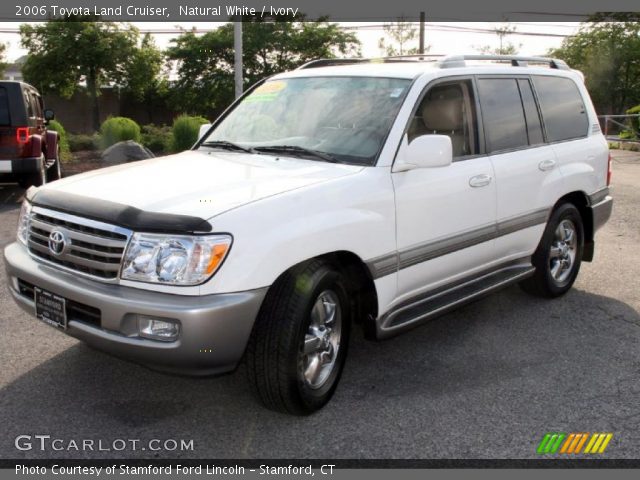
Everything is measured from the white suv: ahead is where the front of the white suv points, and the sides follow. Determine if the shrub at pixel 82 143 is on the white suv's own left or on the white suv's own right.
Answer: on the white suv's own right

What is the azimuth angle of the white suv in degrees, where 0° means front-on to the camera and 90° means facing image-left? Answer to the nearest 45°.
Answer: approximately 45°

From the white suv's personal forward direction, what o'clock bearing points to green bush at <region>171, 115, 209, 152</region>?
The green bush is roughly at 4 o'clock from the white suv.

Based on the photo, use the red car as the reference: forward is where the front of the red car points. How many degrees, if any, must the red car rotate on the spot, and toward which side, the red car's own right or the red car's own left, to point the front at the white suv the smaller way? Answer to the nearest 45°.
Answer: approximately 135° to the red car's own right

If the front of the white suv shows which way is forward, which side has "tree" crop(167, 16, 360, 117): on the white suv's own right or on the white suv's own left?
on the white suv's own right

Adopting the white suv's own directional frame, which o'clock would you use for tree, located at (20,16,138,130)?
The tree is roughly at 4 o'clock from the white suv.

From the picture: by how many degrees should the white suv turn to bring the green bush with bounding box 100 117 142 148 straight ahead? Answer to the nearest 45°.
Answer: approximately 135° to its right
